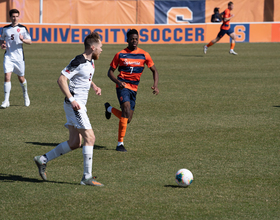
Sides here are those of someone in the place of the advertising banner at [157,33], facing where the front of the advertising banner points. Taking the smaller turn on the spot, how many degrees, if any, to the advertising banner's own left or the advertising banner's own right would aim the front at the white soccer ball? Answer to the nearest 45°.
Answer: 0° — it already faces it

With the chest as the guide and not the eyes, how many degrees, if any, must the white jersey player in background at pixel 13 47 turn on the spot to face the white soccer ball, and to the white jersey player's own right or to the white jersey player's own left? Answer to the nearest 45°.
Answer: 0° — they already face it

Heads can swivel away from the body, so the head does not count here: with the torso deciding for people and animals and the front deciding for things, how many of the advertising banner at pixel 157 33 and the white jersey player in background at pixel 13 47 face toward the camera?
2

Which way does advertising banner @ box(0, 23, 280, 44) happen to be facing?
toward the camera

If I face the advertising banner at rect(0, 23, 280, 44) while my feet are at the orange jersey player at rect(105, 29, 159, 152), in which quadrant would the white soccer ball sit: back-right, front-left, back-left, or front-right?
back-right

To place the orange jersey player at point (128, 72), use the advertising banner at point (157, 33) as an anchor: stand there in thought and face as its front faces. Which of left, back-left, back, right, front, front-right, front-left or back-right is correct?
front

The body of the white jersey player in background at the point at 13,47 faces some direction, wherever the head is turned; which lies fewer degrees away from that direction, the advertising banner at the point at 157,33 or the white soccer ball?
the white soccer ball

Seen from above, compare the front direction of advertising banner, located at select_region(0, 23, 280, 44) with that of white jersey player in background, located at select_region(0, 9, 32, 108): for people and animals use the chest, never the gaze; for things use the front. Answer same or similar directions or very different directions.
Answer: same or similar directions

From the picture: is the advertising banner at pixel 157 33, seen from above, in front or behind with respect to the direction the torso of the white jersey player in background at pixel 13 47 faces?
behind

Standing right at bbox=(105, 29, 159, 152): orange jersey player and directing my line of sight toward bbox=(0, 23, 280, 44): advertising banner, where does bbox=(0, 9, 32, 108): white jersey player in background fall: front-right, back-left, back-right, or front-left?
front-left

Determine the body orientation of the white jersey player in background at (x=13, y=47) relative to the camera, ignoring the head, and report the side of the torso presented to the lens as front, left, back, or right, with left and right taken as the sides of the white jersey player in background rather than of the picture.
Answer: front
